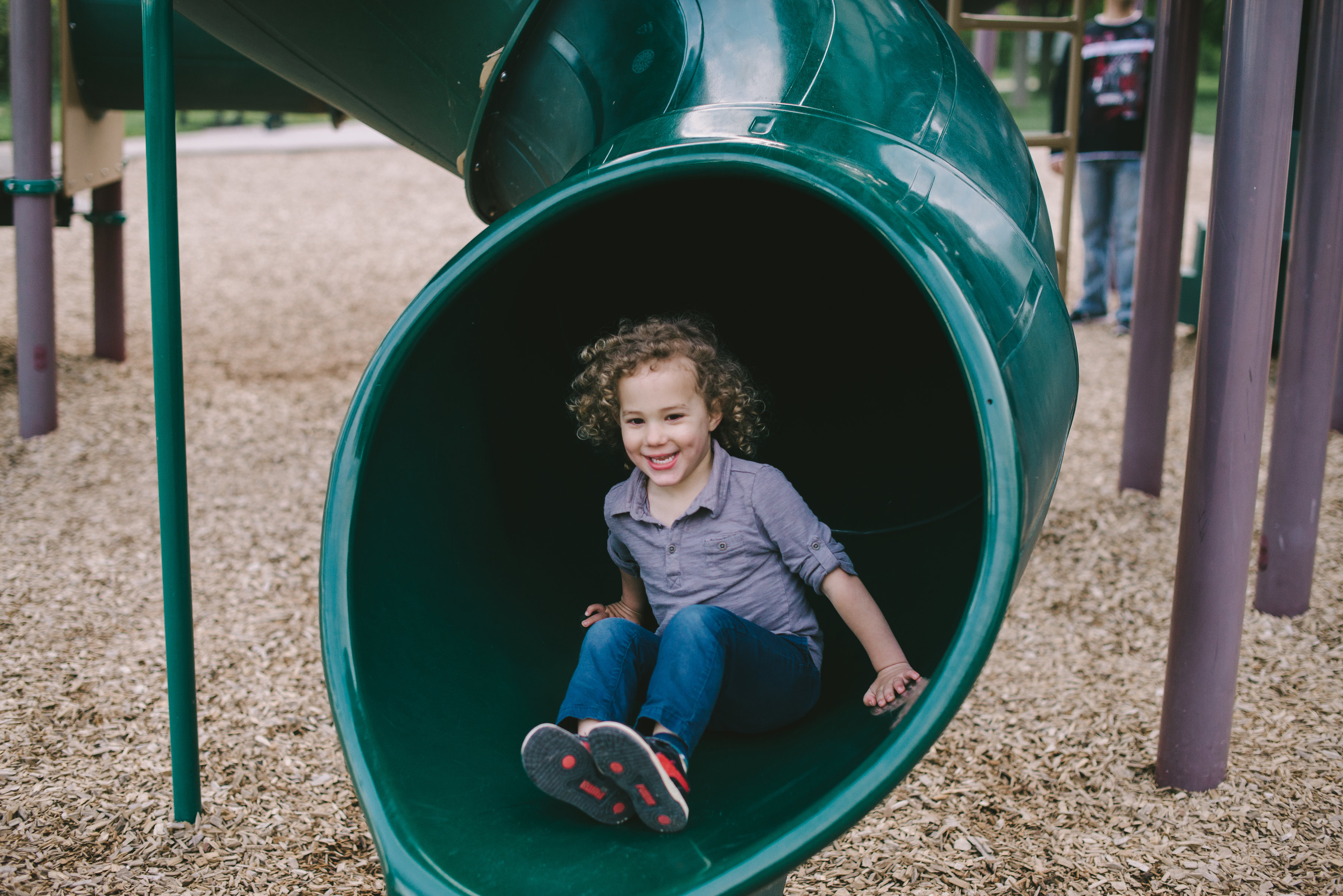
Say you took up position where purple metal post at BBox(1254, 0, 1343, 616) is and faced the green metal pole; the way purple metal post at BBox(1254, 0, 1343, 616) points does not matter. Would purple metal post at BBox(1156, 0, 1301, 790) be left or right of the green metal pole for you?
left

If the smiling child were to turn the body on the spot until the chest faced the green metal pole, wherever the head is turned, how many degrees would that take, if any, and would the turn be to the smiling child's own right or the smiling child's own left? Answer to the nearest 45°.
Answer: approximately 45° to the smiling child's own right

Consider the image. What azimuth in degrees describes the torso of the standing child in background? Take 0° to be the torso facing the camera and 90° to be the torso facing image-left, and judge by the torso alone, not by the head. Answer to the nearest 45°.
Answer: approximately 0°

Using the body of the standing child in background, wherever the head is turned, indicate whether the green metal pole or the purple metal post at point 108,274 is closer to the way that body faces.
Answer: the green metal pole

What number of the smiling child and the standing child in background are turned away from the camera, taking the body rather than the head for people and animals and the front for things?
0

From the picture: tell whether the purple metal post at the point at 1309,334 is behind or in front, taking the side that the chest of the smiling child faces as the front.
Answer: behind

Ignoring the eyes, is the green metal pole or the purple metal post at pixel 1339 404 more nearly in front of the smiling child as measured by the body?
the green metal pole

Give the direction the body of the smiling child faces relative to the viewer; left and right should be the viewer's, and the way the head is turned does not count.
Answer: facing the viewer and to the left of the viewer

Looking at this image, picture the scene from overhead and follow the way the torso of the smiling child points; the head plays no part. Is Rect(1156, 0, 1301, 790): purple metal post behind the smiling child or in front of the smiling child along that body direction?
behind

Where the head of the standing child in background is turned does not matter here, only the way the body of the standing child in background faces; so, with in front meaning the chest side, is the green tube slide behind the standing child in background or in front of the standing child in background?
in front

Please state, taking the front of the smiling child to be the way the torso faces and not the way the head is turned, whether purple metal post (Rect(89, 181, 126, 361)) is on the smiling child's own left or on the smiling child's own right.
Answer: on the smiling child's own right

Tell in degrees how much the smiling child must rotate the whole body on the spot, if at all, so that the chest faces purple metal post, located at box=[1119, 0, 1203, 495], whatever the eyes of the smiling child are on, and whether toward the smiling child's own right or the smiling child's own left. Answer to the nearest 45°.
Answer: approximately 180°

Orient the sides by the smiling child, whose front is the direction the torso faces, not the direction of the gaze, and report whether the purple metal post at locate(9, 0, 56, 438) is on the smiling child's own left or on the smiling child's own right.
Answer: on the smiling child's own right

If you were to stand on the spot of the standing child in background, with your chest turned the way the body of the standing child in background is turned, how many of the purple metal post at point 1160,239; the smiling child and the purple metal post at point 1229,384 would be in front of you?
3
